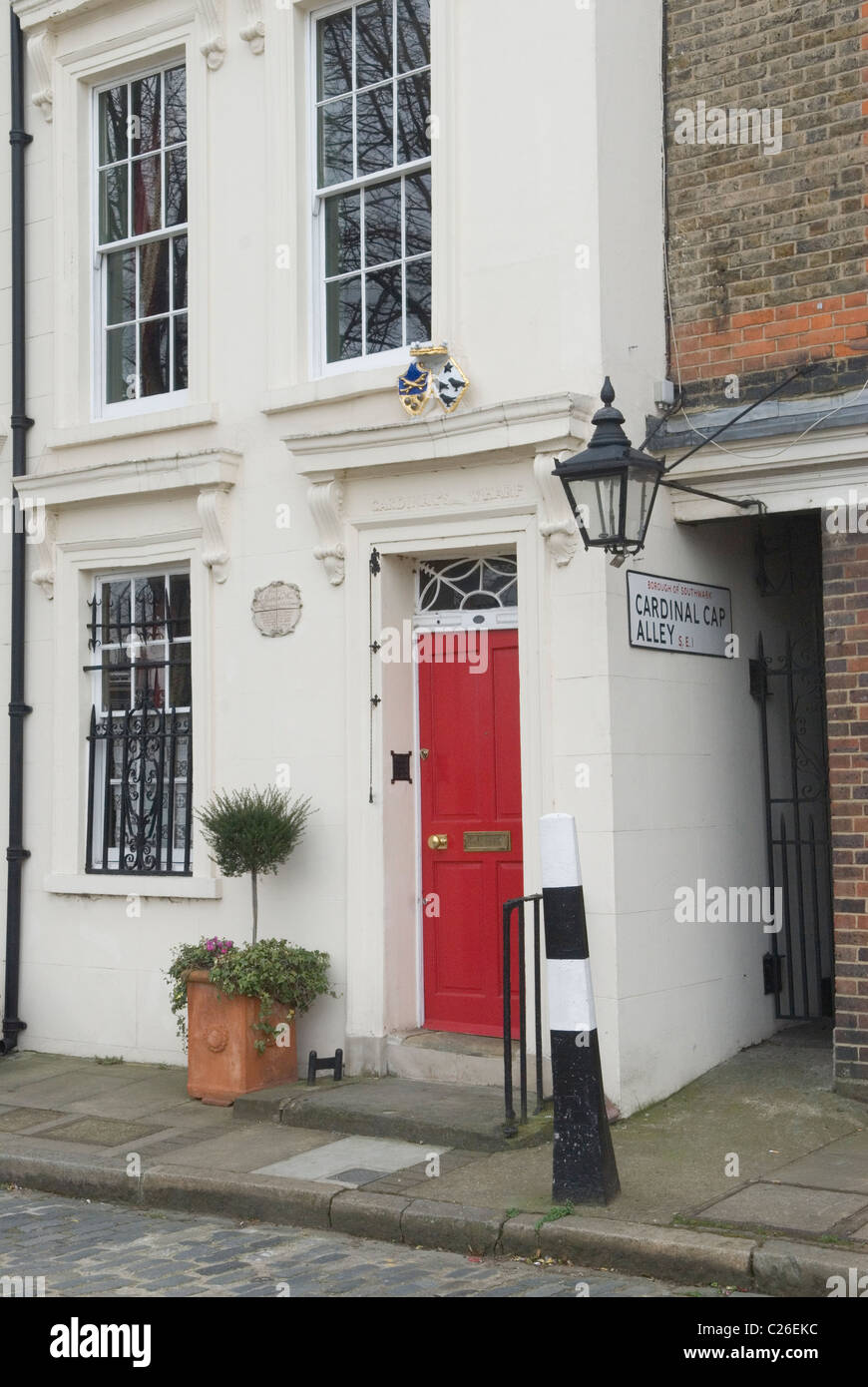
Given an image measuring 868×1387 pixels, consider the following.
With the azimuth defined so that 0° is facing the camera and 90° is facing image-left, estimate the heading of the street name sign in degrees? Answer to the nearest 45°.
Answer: approximately 315°

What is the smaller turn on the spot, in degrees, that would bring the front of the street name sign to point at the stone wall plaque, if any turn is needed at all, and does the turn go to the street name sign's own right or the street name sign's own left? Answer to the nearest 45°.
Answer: approximately 135° to the street name sign's own right

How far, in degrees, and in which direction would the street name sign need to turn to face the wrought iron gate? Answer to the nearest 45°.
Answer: approximately 90° to its left

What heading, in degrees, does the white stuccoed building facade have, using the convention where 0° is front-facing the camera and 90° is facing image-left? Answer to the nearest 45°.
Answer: approximately 45°

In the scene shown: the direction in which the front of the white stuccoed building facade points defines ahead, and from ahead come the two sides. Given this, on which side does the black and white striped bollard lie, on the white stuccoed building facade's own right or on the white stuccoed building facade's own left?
on the white stuccoed building facade's own left
